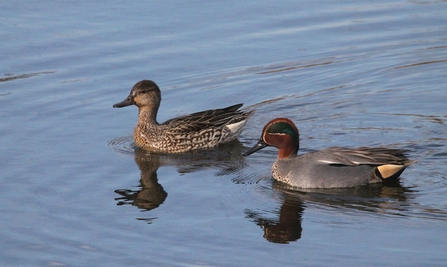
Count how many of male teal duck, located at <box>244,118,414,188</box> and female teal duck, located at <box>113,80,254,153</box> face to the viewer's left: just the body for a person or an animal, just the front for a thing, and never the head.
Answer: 2

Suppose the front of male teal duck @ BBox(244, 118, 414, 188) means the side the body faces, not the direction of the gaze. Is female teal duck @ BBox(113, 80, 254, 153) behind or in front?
in front

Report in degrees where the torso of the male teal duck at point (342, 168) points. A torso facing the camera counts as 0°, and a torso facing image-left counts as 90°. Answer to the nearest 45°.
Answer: approximately 90°

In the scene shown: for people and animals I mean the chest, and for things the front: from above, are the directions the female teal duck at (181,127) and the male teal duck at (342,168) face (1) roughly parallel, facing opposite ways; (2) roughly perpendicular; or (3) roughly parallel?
roughly parallel

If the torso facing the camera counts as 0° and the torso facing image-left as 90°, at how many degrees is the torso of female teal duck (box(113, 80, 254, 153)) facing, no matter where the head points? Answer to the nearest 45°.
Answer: approximately 90°

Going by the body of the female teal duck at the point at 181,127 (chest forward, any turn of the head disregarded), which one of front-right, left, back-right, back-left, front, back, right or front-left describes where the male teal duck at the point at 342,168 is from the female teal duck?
back-left
